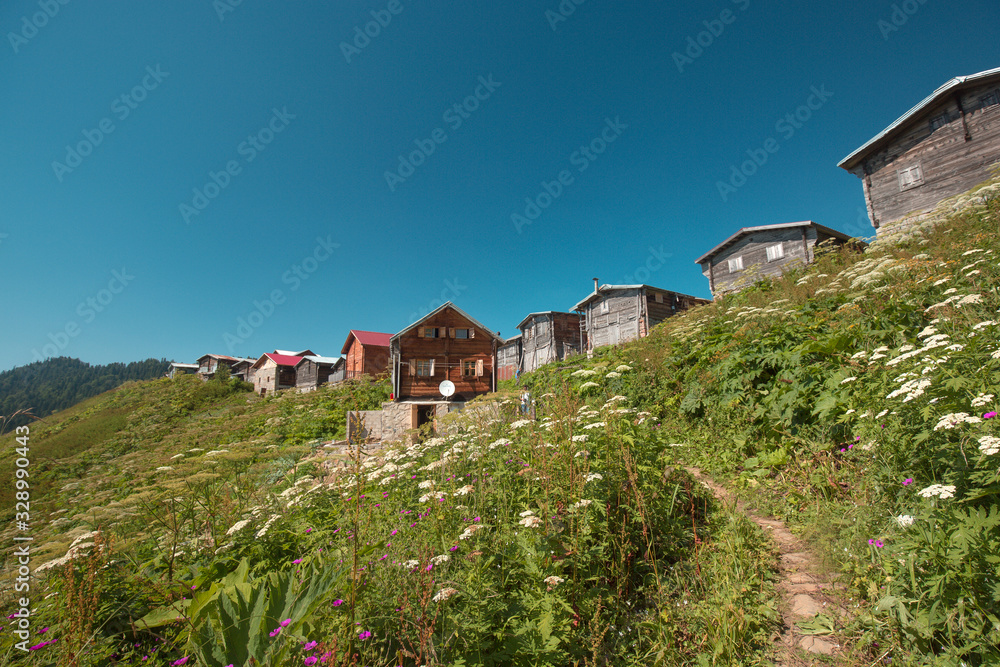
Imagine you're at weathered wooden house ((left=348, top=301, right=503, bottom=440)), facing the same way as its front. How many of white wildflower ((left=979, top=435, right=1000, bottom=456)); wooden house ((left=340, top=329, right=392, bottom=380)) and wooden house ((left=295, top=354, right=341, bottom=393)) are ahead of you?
1

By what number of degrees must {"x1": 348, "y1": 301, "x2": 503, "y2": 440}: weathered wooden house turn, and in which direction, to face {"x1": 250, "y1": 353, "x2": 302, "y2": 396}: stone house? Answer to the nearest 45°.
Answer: approximately 135° to its right

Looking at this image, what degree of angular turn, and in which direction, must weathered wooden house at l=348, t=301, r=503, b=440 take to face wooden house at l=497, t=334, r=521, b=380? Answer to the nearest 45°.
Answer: approximately 135° to its left

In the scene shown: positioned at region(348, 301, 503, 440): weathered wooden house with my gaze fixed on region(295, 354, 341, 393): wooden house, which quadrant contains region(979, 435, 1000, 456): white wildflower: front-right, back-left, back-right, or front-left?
back-left

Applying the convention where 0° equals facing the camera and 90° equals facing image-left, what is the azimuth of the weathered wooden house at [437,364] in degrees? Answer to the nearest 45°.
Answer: approximately 0°

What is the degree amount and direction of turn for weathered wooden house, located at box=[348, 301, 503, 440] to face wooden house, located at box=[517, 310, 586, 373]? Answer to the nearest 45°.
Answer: approximately 135° to its left

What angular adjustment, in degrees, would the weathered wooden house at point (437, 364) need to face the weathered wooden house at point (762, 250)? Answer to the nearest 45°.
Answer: approximately 90° to its left

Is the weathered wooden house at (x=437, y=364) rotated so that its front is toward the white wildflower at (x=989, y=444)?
yes

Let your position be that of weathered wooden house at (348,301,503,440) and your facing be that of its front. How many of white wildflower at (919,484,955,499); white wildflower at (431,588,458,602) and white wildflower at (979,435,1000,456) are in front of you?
3

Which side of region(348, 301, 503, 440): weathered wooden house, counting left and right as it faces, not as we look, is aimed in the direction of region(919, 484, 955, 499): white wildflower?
front

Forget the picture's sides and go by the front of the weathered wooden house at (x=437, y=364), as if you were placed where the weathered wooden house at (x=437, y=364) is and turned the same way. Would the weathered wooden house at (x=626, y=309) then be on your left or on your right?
on your left

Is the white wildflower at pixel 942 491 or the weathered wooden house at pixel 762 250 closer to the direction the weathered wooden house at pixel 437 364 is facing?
the white wildflower

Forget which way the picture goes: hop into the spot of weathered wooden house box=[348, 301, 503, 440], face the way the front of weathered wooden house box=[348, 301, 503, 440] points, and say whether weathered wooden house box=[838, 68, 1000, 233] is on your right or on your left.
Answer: on your left

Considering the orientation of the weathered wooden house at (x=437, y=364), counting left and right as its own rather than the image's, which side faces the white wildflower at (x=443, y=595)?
front

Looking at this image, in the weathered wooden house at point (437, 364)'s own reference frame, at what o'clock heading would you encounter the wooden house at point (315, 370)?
The wooden house is roughly at 5 o'clock from the weathered wooden house.
